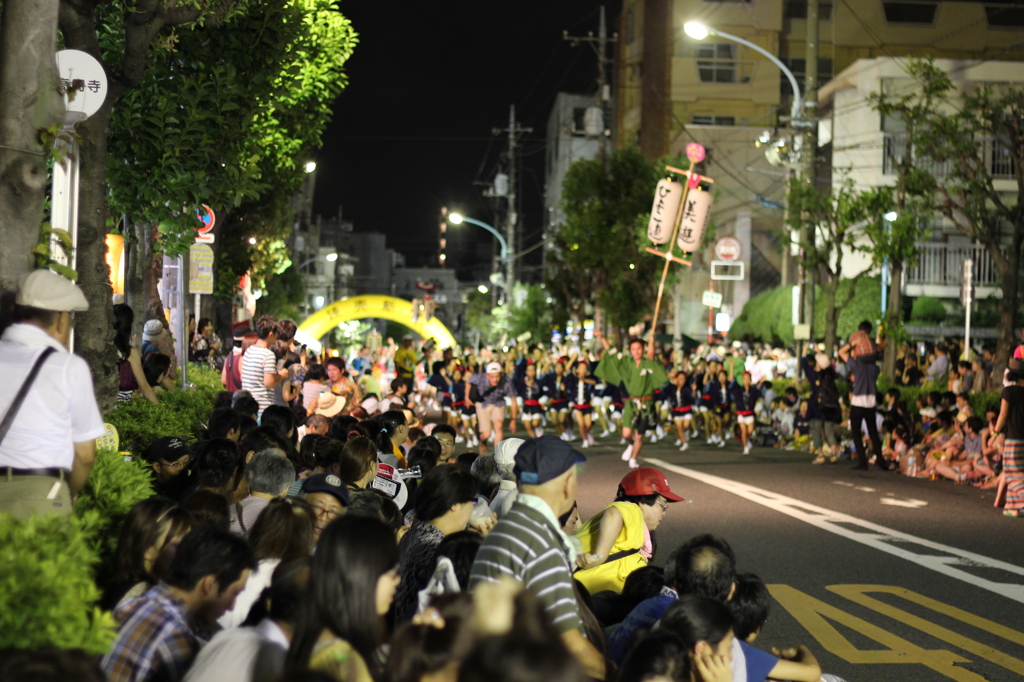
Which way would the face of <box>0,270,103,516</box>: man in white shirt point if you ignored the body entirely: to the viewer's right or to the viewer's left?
to the viewer's right

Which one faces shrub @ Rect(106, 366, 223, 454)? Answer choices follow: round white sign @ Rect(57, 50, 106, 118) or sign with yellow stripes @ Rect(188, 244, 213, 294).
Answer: the sign with yellow stripes

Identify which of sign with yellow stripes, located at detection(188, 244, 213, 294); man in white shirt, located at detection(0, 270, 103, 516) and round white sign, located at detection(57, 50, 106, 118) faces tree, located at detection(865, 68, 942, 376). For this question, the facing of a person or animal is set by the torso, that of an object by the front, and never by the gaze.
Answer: the man in white shirt

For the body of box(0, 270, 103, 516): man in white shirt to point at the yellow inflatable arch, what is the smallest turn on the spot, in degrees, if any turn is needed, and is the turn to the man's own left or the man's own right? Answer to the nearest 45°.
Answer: approximately 45° to the man's own left

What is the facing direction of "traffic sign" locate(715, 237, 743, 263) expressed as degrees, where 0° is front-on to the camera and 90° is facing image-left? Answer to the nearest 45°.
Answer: approximately 0°

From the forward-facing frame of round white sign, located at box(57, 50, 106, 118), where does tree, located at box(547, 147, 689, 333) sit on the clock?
The tree is roughly at 7 o'clock from the round white sign.

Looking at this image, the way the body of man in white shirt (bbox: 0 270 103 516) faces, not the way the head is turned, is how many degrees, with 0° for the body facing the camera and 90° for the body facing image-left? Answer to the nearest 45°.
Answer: approximately 225°

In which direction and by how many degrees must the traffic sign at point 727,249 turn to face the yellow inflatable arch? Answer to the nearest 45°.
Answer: approximately 135° to its right

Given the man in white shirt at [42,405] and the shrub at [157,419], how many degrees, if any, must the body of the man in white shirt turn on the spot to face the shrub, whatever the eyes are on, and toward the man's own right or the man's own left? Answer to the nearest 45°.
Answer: approximately 45° to the man's own left

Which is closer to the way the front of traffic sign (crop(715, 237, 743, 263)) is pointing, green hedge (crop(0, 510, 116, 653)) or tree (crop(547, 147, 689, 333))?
the green hedge

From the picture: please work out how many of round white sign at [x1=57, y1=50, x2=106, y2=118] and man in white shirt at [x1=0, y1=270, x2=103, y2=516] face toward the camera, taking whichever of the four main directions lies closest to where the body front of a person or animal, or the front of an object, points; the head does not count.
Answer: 1

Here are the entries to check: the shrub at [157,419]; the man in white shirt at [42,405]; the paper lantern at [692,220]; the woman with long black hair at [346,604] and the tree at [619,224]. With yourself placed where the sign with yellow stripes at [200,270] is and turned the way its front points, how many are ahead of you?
3

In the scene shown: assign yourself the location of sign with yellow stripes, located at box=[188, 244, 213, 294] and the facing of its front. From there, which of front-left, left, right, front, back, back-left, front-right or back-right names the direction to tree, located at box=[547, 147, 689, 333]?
back-left
